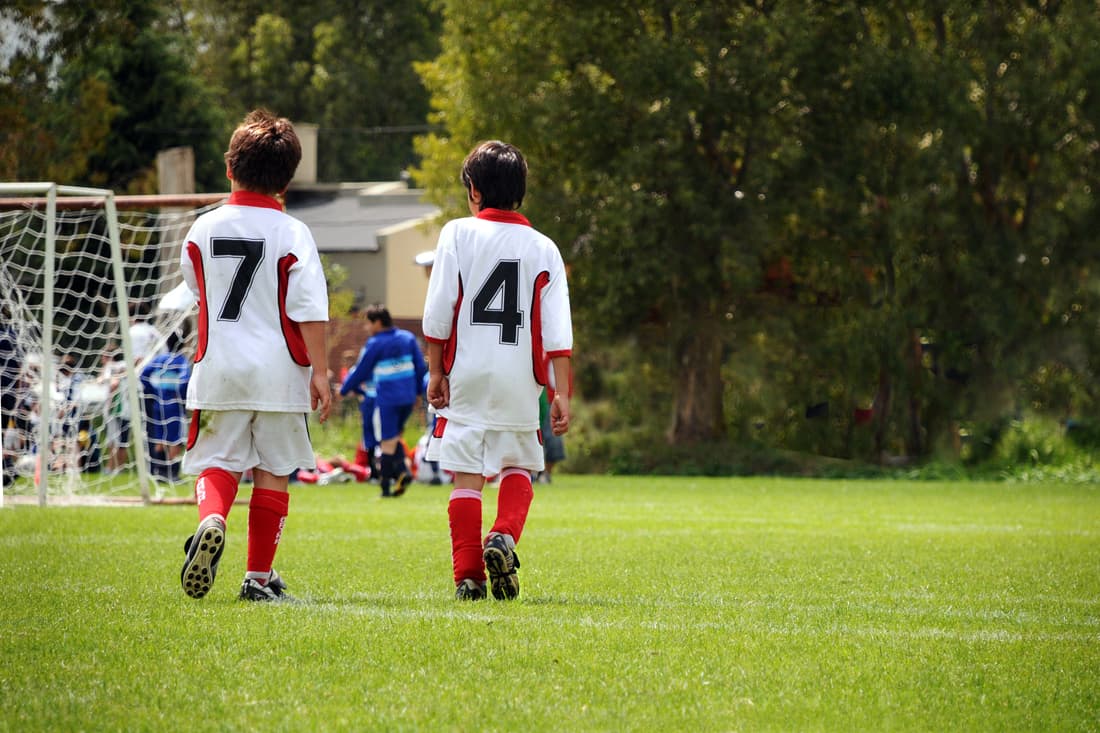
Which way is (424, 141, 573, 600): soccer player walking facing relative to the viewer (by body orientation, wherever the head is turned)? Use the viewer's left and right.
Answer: facing away from the viewer

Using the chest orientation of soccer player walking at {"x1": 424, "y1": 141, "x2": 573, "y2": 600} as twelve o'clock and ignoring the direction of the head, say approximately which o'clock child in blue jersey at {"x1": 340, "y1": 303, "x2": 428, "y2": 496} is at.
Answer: The child in blue jersey is roughly at 12 o'clock from the soccer player walking.

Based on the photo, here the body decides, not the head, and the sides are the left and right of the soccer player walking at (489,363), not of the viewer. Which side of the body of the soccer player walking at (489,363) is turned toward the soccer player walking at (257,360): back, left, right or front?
left

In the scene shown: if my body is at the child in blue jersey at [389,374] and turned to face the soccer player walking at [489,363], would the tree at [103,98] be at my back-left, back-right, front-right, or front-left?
back-right

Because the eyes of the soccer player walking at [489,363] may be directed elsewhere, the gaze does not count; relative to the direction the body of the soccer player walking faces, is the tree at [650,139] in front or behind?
in front

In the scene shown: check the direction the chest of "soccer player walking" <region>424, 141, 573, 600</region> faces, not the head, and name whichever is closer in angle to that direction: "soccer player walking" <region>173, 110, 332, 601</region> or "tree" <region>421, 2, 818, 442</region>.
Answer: the tree

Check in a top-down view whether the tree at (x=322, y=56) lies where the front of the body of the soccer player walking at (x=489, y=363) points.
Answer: yes

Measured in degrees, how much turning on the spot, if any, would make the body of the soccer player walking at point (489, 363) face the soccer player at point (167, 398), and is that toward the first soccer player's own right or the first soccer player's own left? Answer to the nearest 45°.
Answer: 0° — they already face them

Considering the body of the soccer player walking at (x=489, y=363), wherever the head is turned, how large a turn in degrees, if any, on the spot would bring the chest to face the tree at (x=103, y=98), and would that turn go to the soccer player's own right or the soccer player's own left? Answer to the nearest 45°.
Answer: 0° — they already face it

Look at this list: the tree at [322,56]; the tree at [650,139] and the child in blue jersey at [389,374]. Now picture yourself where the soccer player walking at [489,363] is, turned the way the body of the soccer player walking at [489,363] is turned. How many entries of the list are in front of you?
3
